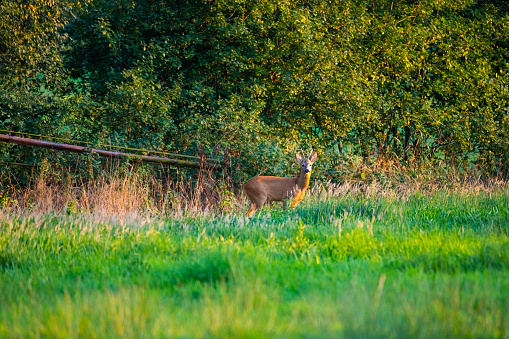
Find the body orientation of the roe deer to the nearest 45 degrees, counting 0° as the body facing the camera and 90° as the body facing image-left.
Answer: approximately 270°

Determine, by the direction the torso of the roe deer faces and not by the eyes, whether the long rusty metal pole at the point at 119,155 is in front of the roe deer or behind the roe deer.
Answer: behind
